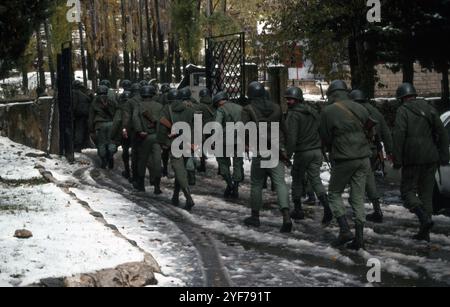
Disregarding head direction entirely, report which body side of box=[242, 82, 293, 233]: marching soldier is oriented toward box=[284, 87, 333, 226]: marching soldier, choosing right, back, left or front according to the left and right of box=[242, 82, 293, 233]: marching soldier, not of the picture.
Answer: right

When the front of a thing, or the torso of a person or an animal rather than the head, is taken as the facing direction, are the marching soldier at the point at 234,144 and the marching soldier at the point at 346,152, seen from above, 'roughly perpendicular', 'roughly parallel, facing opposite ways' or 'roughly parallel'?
roughly parallel

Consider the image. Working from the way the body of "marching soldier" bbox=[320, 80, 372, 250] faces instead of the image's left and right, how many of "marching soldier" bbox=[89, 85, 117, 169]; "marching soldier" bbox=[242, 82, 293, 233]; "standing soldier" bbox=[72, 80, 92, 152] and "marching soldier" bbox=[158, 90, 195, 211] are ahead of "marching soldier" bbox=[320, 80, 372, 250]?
4

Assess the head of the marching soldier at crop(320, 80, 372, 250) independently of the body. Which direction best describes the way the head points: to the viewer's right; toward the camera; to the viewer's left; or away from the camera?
away from the camera

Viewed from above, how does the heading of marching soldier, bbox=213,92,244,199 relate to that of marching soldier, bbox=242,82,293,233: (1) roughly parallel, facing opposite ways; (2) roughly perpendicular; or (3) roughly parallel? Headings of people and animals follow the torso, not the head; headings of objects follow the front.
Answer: roughly parallel

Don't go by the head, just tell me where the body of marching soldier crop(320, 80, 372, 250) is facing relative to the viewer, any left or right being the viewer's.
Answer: facing away from the viewer and to the left of the viewer

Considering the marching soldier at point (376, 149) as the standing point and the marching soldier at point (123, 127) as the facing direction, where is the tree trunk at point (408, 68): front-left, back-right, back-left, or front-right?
front-right

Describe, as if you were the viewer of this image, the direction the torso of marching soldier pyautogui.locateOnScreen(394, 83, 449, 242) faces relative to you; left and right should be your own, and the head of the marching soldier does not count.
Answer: facing away from the viewer and to the left of the viewer

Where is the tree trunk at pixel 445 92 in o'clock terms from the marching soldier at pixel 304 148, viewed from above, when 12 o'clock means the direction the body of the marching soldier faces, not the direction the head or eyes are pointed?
The tree trunk is roughly at 2 o'clock from the marching soldier.

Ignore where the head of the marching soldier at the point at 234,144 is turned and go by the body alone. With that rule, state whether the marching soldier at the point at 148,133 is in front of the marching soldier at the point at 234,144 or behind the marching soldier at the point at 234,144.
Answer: in front

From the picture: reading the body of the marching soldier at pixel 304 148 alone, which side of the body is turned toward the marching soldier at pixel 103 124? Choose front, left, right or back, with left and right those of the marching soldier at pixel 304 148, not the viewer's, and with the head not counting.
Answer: front

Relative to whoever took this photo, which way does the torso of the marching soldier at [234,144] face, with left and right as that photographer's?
facing away from the viewer and to the left of the viewer

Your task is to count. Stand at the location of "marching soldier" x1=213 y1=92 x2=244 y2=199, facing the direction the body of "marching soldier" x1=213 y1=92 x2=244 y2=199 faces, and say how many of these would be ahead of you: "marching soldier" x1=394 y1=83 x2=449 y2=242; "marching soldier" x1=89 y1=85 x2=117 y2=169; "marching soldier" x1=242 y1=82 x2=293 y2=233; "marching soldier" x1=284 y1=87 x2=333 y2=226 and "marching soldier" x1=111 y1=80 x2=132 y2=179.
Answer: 2

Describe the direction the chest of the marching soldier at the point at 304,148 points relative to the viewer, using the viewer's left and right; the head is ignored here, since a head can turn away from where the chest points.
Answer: facing away from the viewer and to the left of the viewer
